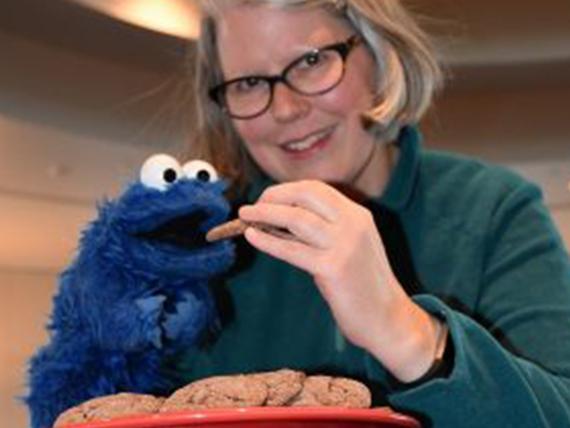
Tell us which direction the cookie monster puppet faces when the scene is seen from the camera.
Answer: facing the viewer and to the right of the viewer

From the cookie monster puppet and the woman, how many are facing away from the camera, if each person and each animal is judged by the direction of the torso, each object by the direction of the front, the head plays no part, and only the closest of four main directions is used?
0
